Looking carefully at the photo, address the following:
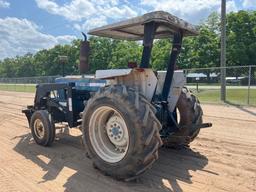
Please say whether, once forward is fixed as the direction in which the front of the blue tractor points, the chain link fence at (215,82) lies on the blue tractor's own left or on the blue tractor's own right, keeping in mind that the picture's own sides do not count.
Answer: on the blue tractor's own right

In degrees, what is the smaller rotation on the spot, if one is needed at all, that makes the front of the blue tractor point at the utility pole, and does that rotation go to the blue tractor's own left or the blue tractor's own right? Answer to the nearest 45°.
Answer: approximately 90° to the blue tractor's own right

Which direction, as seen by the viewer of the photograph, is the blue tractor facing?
facing away from the viewer and to the left of the viewer
